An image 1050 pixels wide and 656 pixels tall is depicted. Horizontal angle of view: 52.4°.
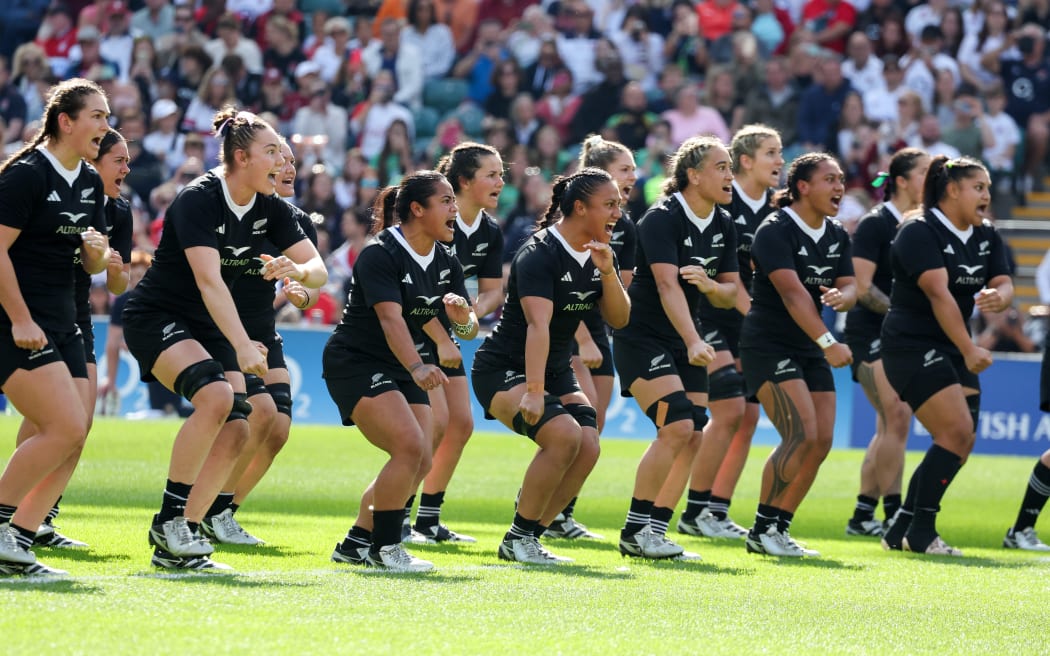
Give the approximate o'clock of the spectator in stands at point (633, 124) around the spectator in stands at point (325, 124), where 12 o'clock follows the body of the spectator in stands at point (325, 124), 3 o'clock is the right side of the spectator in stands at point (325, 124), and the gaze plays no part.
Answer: the spectator in stands at point (633, 124) is roughly at 10 o'clock from the spectator in stands at point (325, 124).

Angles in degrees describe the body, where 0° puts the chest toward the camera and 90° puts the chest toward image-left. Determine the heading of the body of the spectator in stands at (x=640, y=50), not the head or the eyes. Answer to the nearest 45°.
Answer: approximately 0°

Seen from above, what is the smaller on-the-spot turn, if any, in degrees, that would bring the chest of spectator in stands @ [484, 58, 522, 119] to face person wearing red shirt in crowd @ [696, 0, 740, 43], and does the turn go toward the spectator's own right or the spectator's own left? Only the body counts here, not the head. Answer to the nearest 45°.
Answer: approximately 90° to the spectator's own left

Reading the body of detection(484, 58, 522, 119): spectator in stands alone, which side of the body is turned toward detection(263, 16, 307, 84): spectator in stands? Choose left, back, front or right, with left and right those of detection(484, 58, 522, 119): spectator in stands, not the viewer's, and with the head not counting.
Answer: right

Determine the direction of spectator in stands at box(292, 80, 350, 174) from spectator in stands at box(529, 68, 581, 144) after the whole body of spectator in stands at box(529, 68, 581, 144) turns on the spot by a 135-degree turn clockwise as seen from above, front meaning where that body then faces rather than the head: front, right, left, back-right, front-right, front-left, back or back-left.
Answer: front-left

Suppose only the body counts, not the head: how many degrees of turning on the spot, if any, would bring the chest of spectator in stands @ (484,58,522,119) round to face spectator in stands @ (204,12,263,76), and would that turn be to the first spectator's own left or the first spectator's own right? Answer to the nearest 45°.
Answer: approximately 90° to the first spectator's own right

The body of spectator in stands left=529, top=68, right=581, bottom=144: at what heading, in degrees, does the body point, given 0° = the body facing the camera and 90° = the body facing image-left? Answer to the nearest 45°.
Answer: approximately 0°
